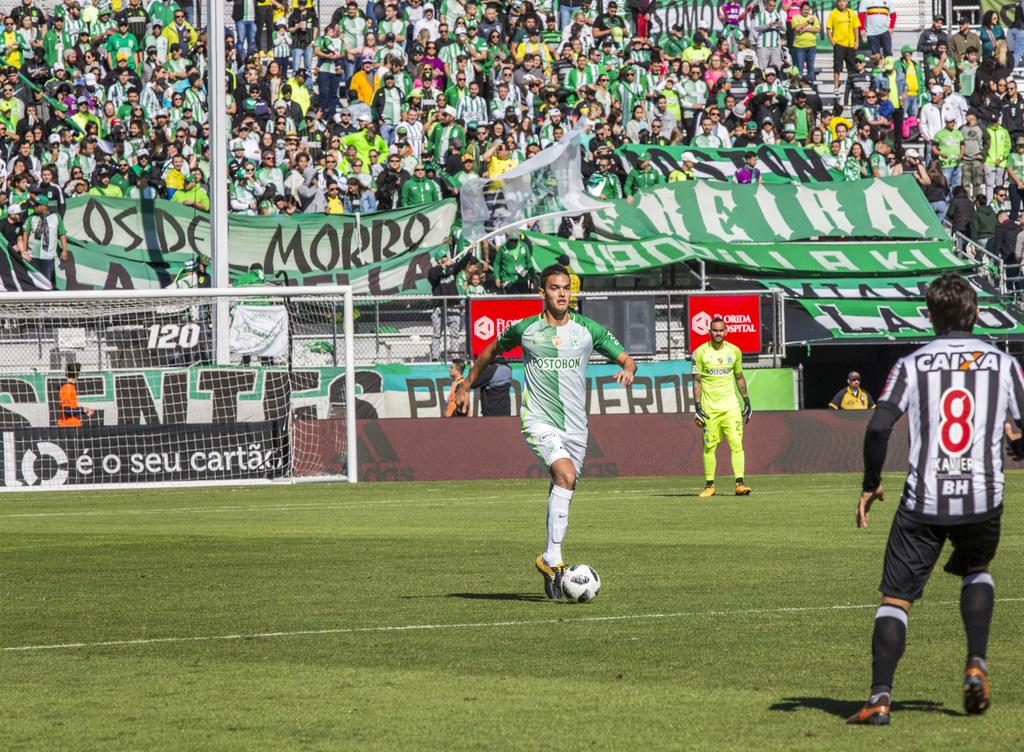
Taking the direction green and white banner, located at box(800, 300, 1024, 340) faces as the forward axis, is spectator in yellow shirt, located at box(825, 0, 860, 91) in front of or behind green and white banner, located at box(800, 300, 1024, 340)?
behind

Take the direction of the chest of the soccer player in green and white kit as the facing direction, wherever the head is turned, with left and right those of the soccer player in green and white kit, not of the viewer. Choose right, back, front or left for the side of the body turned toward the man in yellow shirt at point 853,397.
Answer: back

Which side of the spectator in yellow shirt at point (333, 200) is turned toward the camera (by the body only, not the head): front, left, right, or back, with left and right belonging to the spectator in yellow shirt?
front

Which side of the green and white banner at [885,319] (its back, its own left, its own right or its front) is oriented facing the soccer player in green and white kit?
front

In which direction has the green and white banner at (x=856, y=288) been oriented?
toward the camera

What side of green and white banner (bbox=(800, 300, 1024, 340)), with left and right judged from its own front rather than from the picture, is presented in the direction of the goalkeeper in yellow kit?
front

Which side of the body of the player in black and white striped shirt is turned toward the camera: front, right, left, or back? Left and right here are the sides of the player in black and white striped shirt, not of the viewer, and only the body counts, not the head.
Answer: back

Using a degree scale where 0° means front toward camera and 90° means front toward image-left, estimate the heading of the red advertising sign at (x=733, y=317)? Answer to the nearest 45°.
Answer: approximately 0°

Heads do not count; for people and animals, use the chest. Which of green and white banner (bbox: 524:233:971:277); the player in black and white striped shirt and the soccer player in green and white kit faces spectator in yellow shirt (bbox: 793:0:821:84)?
the player in black and white striped shirt

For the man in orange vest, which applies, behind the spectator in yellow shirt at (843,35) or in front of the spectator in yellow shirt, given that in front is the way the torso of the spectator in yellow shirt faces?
in front

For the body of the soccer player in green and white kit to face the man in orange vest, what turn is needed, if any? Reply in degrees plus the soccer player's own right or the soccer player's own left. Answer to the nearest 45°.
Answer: approximately 135° to the soccer player's own right

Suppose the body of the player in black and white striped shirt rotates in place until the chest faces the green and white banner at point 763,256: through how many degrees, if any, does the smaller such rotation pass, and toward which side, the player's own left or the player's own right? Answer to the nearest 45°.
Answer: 0° — they already face it

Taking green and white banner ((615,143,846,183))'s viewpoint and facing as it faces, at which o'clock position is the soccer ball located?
The soccer ball is roughly at 12 o'clock from the green and white banner.
